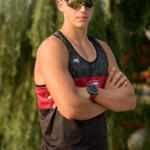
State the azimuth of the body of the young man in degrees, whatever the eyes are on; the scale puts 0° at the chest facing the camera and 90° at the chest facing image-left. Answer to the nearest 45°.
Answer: approximately 315°
